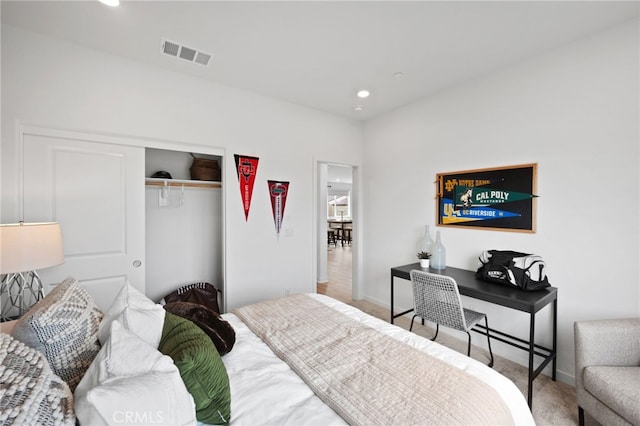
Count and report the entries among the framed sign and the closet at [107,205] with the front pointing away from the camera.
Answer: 0

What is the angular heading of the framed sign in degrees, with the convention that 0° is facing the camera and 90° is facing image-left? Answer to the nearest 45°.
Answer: approximately 45°

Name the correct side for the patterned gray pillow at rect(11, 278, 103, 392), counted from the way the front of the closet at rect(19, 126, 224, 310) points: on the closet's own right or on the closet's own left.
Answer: on the closet's own right

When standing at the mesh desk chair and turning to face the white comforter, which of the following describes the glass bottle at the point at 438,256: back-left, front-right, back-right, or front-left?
back-right

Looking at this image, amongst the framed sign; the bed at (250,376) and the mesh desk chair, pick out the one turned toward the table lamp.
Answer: the framed sign

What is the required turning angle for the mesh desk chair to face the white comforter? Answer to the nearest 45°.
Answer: approximately 135° to its right

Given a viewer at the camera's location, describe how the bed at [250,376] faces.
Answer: facing away from the viewer and to the right of the viewer

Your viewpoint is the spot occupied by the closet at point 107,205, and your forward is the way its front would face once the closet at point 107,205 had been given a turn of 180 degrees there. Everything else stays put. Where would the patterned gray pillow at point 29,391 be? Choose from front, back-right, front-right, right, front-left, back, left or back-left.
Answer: back-left

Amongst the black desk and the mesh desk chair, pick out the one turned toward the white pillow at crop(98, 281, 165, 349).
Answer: the black desk

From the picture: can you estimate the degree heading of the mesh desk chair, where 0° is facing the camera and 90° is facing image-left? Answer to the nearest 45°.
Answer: approximately 225°

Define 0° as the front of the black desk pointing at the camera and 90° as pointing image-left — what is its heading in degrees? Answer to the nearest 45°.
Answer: approximately 45°

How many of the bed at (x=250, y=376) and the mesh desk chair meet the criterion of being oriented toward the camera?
0

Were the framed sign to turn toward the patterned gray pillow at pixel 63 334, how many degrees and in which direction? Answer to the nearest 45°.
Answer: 0° — it already faces it

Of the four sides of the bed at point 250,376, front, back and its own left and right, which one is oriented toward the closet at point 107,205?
left

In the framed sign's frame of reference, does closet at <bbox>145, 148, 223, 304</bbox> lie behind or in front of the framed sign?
in front
